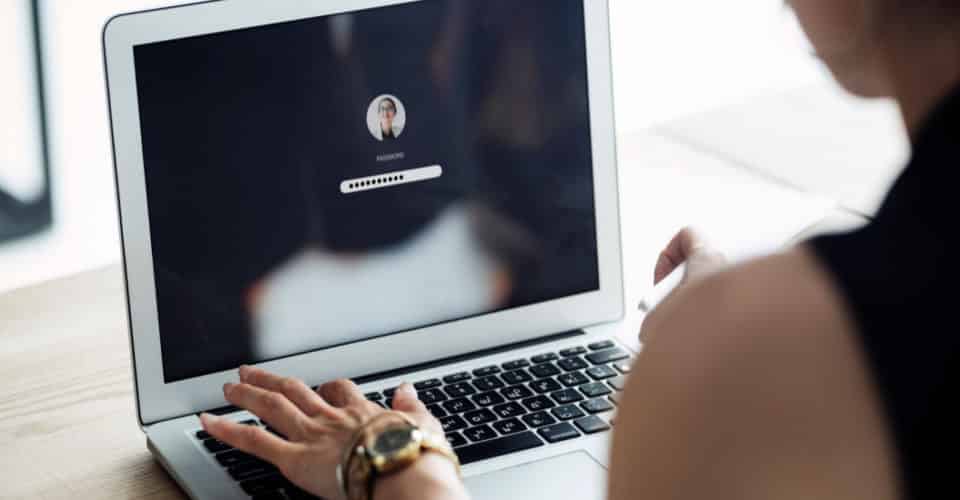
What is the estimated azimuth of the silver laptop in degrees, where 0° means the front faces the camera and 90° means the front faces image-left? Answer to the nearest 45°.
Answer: approximately 315°
